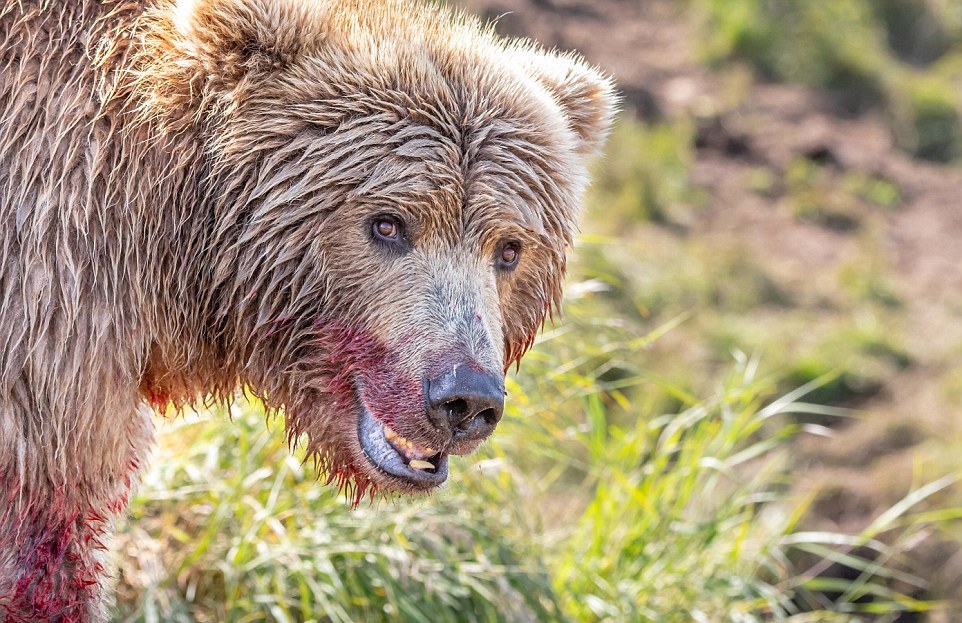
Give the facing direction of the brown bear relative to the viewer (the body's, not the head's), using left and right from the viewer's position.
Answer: facing the viewer and to the right of the viewer
